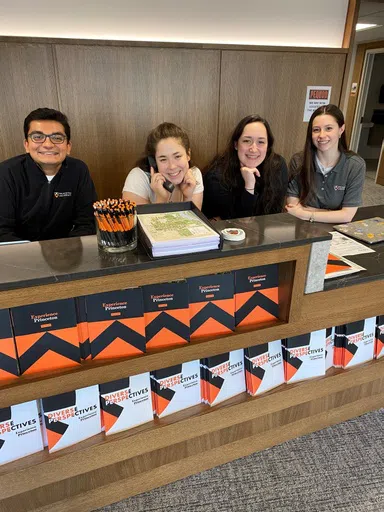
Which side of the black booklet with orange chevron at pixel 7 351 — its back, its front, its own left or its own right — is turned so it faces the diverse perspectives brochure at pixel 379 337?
left

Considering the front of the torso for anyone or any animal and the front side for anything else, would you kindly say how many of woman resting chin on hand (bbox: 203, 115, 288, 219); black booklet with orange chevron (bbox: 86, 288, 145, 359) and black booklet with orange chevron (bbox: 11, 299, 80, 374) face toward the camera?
3

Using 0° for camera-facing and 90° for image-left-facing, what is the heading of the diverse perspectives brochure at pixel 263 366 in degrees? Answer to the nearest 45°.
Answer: approximately 315°

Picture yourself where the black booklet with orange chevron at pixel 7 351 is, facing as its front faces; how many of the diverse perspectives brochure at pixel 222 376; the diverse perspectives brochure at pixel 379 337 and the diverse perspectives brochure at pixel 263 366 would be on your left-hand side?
3

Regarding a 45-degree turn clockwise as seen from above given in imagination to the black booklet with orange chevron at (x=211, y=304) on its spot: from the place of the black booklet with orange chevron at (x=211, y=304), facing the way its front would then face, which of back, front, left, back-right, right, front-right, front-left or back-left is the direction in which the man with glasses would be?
right

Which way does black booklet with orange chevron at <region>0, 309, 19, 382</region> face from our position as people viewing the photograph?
facing the viewer

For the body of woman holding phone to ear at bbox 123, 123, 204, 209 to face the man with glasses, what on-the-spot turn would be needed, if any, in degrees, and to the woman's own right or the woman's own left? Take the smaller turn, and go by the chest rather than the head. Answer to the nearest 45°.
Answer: approximately 90° to the woman's own right

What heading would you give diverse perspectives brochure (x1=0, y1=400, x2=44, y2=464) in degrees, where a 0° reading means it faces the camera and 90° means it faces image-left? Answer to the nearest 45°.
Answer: approximately 0°

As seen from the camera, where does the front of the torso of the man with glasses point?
toward the camera

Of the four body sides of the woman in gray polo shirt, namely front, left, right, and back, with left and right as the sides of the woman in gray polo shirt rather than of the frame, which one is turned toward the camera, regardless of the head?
front
